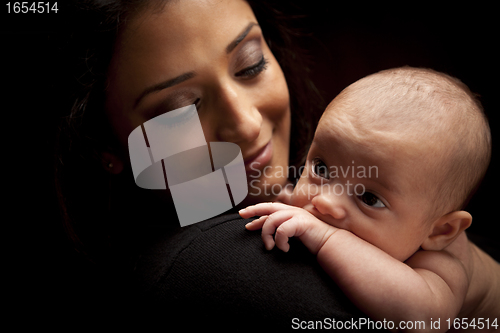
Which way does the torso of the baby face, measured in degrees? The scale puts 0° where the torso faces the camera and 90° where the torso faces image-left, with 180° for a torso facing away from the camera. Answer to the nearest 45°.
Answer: approximately 45°

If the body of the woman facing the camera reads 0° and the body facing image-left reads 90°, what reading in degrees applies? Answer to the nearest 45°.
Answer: approximately 315°

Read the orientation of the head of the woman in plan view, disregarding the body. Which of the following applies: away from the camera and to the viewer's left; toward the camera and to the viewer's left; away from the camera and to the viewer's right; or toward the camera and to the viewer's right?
toward the camera and to the viewer's right
